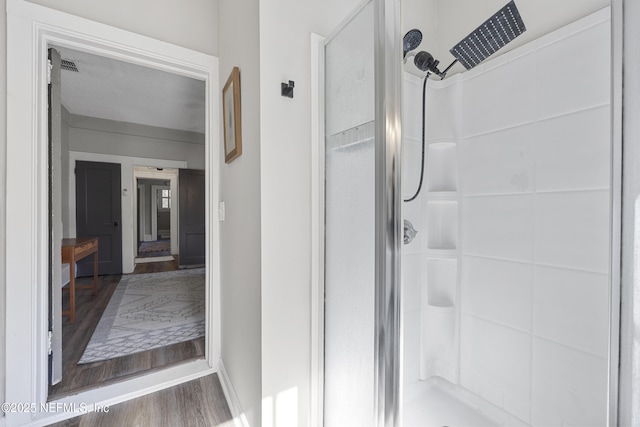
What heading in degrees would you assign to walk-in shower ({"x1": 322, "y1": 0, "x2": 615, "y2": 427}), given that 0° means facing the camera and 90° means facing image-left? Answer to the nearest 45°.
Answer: approximately 45°
